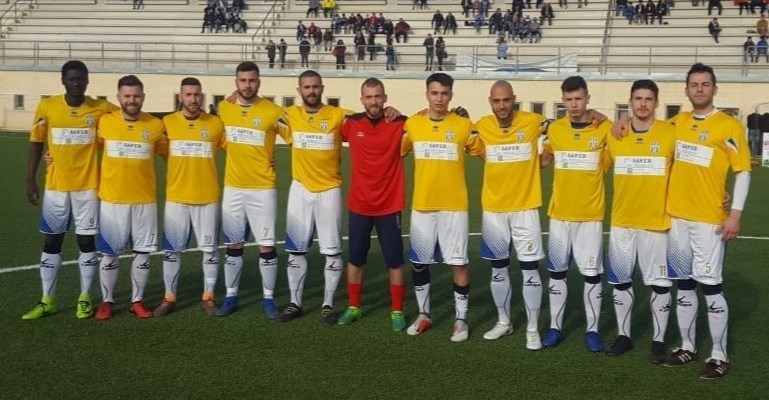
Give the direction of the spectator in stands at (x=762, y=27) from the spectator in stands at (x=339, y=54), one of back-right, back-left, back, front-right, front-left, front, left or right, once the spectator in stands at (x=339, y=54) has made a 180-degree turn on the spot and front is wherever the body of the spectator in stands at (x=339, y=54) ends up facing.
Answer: right

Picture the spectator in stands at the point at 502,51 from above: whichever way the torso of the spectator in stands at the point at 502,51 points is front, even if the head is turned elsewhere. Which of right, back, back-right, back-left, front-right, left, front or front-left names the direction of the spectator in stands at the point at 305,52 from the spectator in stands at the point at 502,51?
right

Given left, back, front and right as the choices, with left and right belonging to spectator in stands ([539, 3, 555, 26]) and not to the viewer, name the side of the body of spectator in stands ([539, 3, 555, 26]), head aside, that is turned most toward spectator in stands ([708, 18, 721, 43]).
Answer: left

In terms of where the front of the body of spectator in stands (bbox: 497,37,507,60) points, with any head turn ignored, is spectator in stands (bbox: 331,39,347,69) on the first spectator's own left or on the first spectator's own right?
on the first spectator's own right

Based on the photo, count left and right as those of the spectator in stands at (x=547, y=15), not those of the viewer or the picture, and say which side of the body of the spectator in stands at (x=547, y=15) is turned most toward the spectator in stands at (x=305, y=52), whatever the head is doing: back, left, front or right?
right

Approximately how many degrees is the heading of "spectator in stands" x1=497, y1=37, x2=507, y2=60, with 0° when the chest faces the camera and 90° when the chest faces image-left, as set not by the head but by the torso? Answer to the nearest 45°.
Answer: approximately 0°

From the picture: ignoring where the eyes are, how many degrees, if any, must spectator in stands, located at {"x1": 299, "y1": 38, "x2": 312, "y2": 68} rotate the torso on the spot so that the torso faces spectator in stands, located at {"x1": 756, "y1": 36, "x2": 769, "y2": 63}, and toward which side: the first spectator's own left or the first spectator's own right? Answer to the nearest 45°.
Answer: approximately 90° to the first spectator's own left

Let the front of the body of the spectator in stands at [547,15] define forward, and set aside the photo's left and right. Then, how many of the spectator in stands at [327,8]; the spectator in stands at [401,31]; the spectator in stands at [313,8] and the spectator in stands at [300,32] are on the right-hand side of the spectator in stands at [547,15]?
4

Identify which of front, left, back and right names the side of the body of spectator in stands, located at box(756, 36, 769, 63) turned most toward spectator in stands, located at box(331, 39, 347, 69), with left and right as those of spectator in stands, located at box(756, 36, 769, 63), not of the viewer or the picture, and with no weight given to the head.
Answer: right

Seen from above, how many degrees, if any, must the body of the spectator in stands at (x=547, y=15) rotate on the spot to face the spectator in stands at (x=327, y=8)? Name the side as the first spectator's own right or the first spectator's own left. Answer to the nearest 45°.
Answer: approximately 90° to the first spectator's own right
